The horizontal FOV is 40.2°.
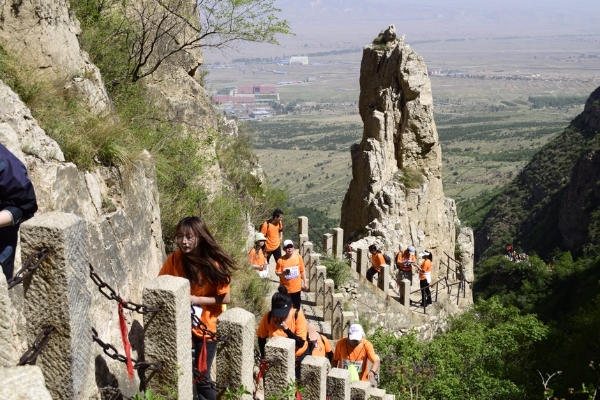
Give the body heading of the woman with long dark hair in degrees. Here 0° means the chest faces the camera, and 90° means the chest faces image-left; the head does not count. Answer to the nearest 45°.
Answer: approximately 45°

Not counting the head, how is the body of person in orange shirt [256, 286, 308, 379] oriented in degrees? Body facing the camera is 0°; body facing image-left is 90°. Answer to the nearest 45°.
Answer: approximately 0°

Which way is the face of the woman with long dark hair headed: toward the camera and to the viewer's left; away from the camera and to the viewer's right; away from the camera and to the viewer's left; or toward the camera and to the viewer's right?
toward the camera and to the viewer's left

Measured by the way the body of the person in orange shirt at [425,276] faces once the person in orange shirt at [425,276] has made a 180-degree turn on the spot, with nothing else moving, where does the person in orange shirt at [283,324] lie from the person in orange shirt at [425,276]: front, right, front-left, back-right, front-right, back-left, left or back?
right

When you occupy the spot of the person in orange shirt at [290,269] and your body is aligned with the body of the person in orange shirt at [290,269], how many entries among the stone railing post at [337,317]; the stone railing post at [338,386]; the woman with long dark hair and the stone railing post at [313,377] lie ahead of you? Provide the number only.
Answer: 4

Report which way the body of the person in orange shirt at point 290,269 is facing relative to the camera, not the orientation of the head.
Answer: toward the camera

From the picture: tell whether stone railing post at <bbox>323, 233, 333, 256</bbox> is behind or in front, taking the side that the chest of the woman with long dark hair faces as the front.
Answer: behind
